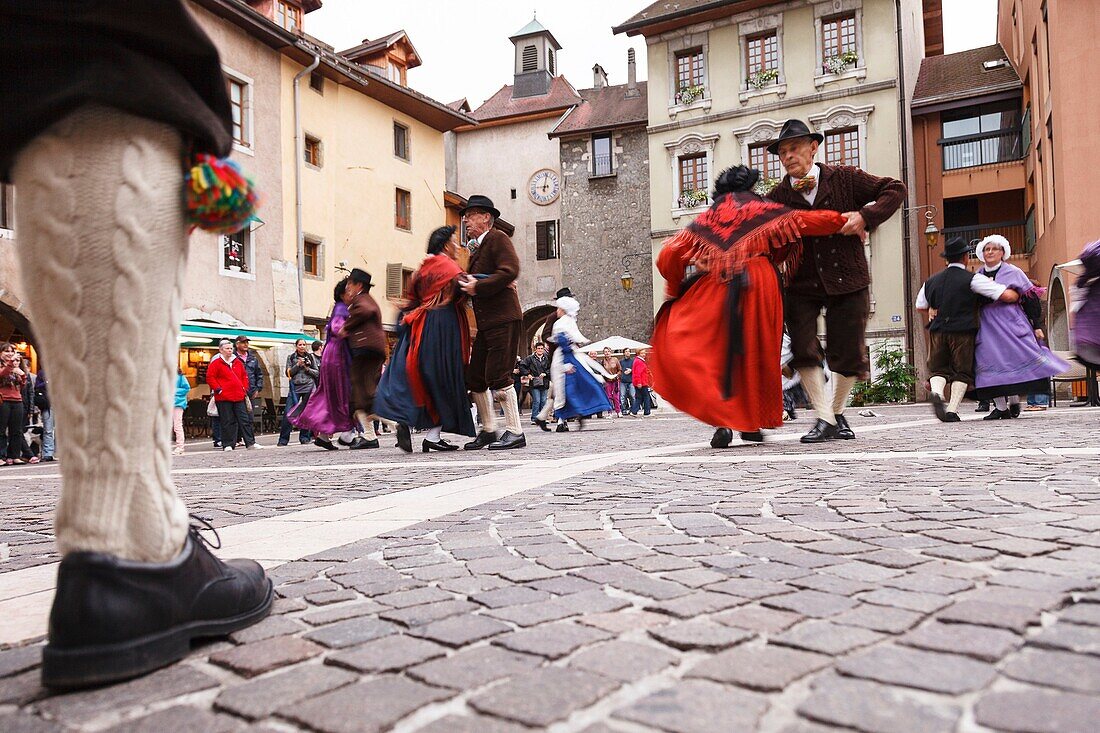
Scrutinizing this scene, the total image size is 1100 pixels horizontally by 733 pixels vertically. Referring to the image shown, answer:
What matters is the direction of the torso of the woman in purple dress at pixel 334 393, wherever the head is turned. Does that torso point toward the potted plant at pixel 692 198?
no

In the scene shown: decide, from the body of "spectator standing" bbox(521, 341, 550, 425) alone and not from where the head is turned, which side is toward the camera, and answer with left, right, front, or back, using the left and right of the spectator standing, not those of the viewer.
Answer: front

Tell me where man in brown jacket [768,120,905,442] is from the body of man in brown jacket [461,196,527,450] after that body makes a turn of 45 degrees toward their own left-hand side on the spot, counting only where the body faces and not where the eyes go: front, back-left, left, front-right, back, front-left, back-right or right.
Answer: left

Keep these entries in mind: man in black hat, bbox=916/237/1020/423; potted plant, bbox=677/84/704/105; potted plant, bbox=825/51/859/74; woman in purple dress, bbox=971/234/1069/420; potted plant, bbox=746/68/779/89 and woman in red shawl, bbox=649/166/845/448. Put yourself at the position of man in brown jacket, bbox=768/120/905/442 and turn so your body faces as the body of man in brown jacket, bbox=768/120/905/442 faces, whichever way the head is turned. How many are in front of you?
1

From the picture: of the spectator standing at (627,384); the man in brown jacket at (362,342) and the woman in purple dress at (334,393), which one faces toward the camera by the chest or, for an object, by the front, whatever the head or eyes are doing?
the spectator standing

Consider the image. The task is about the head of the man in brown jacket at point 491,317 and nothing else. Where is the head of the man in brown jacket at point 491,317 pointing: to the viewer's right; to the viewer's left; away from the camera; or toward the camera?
to the viewer's left

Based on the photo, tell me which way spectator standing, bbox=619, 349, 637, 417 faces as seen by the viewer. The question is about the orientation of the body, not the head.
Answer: toward the camera

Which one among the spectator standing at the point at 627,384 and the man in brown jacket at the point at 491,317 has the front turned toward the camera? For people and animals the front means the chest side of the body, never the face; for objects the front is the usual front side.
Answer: the spectator standing

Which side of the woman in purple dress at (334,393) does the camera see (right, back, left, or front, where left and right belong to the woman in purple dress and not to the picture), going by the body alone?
right

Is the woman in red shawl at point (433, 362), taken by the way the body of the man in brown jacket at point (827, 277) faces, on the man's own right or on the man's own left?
on the man's own right

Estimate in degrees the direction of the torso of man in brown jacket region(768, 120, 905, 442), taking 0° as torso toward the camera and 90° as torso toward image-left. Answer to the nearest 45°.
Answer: approximately 45°

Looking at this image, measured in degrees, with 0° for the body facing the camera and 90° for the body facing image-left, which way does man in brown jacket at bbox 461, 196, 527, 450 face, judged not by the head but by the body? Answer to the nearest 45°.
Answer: approximately 90°

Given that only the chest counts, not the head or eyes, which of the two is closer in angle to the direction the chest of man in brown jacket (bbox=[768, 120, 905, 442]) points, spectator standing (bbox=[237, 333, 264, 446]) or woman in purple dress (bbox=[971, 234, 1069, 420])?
the spectator standing

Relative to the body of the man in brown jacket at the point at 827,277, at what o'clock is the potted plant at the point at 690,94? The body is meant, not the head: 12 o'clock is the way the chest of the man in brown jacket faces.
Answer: The potted plant is roughly at 4 o'clock from the man in brown jacket.

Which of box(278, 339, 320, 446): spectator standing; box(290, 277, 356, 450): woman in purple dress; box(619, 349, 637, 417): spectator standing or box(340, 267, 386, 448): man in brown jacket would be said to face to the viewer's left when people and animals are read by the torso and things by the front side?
the man in brown jacket

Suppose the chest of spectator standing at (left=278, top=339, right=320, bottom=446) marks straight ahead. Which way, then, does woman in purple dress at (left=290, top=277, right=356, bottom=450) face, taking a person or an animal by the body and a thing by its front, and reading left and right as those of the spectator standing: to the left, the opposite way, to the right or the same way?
to the left

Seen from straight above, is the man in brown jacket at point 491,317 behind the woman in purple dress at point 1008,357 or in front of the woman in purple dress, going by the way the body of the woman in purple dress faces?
in front

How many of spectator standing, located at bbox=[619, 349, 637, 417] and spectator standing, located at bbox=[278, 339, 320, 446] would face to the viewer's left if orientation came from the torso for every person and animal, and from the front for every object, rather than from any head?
0
